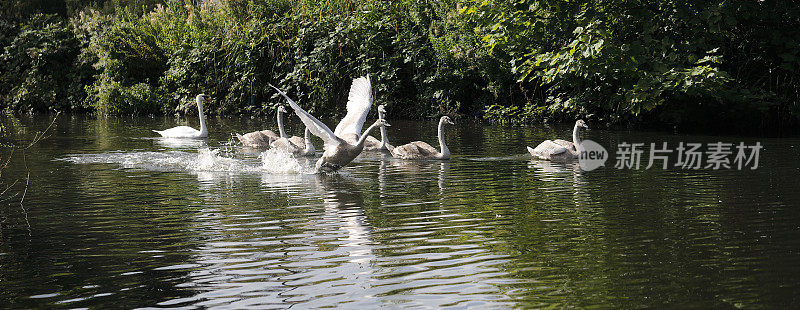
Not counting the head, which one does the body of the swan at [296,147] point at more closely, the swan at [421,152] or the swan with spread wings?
the swan

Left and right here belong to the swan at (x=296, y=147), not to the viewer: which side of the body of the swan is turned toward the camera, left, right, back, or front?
right

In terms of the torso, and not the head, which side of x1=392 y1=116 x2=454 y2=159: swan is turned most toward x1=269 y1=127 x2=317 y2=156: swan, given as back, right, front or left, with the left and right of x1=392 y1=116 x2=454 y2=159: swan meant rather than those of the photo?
back

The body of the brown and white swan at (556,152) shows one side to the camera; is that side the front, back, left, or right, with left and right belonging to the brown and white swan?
right

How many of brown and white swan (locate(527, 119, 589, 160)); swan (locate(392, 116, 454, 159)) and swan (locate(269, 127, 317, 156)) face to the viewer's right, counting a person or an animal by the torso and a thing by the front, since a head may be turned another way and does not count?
3

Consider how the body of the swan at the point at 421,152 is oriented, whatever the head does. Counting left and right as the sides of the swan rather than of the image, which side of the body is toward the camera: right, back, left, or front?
right

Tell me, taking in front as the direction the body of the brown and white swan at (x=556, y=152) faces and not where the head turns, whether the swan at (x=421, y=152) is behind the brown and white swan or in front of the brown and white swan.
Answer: behind

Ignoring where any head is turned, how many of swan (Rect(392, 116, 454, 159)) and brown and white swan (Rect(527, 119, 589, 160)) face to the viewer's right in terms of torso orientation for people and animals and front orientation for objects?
2
